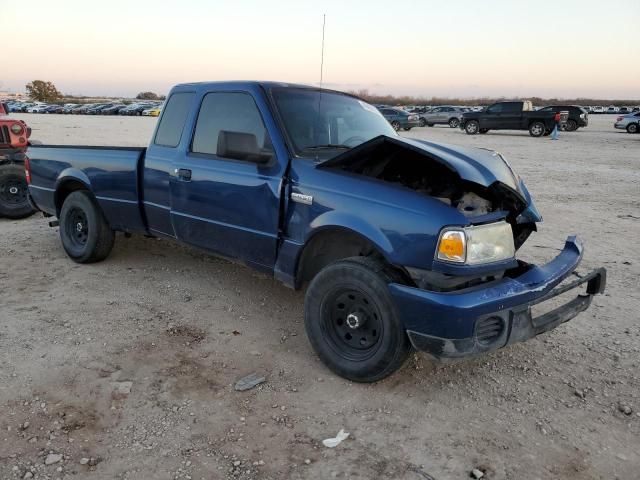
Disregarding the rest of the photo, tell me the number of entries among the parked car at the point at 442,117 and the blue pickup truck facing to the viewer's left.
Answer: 1

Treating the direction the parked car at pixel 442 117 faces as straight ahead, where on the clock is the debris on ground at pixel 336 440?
The debris on ground is roughly at 9 o'clock from the parked car.

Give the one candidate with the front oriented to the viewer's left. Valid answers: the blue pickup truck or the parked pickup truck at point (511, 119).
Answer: the parked pickup truck

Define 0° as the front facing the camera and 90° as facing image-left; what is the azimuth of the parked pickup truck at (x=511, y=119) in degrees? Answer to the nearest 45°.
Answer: approximately 90°

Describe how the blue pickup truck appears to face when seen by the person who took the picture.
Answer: facing the viewer and to the right of the viewer

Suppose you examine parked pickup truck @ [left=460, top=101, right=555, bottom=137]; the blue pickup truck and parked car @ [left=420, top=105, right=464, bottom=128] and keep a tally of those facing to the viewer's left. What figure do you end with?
2

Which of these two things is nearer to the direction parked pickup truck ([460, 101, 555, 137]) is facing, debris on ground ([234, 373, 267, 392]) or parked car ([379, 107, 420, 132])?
the parked car

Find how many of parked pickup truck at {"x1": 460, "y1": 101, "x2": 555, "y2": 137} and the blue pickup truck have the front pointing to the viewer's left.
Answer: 1

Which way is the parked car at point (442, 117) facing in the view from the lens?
facing to the left of the viewer

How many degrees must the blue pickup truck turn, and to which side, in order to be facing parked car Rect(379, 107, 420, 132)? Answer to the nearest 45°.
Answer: approximately 135° to its left

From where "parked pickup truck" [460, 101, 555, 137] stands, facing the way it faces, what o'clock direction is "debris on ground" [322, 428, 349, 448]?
The debris on ground is roughly at 9 o'clock from the parked pickup truck.
